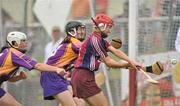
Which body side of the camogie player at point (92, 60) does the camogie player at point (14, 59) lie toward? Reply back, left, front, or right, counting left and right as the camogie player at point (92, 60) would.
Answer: back

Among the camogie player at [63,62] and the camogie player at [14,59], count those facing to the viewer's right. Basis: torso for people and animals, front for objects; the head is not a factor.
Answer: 2

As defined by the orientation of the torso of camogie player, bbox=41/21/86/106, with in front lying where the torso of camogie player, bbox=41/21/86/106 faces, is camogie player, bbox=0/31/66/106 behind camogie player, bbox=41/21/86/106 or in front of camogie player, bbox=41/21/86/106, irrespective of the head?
behind

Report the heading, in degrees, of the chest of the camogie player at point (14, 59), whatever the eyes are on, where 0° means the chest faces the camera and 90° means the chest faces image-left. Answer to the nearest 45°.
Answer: approximately 270°

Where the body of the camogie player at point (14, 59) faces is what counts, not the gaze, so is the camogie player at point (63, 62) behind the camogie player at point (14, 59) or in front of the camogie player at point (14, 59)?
in front

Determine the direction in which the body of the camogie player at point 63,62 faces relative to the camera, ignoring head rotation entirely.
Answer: to the viewer's right

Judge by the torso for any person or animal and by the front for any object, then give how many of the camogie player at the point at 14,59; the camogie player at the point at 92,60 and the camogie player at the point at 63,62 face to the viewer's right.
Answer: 3

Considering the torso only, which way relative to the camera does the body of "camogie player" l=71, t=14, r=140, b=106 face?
to the viewer's right
